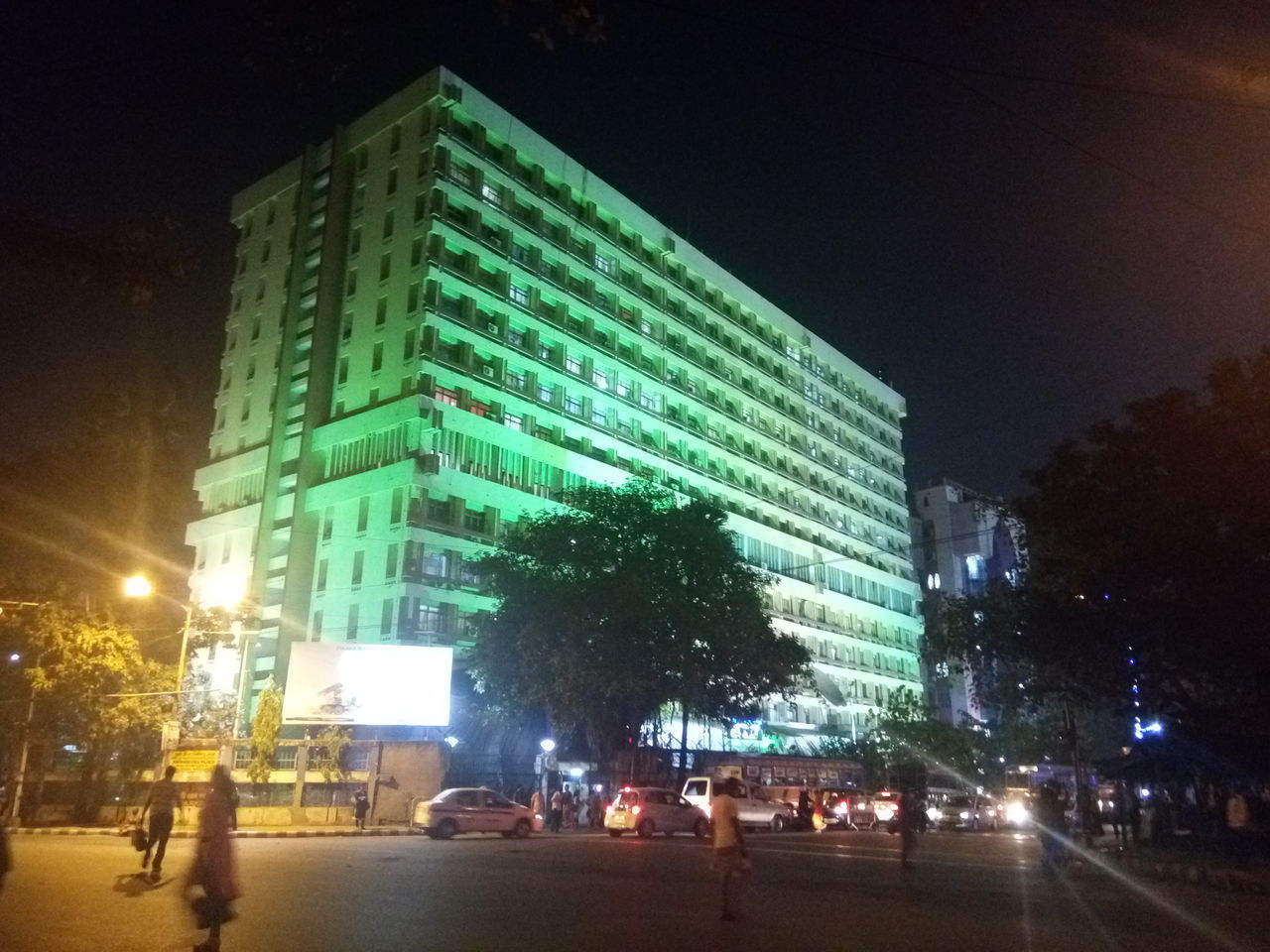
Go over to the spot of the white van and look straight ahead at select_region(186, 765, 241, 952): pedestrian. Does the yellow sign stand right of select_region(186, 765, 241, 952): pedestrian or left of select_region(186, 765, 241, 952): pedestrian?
right

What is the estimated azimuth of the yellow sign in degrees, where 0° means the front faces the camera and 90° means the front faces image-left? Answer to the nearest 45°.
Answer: approximately 0°

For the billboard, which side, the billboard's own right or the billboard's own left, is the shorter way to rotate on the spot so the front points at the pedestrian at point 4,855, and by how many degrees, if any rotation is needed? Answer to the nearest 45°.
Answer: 0° — it already faces them

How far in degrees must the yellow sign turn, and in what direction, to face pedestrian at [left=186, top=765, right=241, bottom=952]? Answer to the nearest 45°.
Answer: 0° — it already faces them

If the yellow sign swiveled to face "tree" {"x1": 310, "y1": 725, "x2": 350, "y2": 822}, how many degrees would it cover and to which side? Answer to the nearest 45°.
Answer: approximately 135° to its left

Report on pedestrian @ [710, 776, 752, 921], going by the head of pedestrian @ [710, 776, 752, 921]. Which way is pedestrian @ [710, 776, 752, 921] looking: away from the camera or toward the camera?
away from the camera

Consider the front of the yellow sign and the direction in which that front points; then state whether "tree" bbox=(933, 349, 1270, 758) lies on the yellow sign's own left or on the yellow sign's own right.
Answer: on the yellow sign's own left

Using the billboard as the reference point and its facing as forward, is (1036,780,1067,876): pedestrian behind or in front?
in front

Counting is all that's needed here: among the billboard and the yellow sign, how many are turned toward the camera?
2

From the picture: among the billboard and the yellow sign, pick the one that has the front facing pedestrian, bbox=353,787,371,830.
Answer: the billboard

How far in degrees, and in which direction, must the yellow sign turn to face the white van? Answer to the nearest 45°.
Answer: approximately 90° to its left
